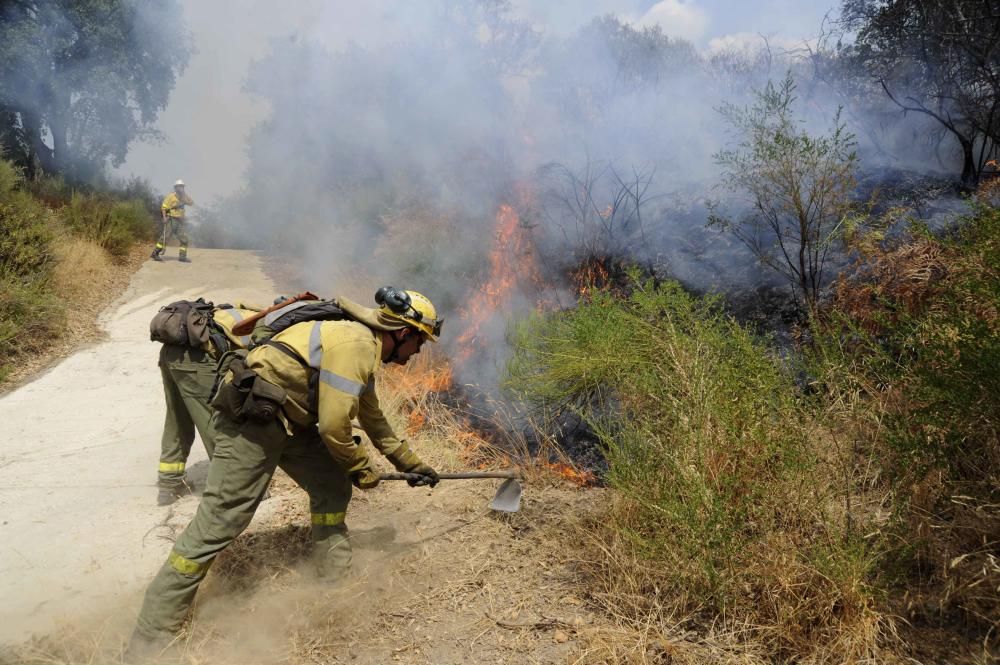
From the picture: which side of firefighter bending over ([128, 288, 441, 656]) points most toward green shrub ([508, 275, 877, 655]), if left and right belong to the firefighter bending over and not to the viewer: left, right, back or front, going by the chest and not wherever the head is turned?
front

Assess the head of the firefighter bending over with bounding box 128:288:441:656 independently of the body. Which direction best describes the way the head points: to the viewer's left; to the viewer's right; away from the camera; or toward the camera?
to the viewer's right

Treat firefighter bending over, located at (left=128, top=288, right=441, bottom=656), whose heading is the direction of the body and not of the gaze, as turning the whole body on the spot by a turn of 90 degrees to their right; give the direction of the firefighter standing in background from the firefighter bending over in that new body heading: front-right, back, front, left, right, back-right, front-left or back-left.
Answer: back

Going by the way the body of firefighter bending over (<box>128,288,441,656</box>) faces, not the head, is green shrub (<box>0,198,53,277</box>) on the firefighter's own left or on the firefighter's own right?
on the firefighter's own left

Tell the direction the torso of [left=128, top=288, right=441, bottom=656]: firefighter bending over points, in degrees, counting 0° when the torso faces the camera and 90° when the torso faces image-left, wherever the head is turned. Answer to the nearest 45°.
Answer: approximately 270°

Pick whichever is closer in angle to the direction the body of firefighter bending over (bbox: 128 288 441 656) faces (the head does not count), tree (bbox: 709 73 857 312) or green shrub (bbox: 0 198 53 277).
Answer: the tree

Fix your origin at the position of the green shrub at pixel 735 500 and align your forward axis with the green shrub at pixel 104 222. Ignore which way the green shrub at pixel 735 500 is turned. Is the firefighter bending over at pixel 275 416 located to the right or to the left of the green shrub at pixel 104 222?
left

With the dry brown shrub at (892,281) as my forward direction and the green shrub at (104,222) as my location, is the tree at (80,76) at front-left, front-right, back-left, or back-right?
back-left

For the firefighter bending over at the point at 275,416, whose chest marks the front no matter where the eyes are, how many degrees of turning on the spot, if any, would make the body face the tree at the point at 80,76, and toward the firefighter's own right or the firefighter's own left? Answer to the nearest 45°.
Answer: approximately 90° to the firefighter's own left
